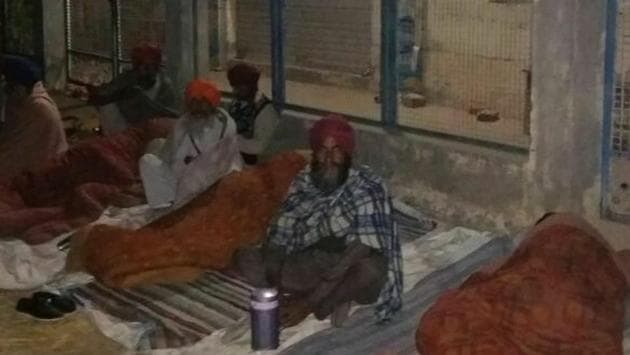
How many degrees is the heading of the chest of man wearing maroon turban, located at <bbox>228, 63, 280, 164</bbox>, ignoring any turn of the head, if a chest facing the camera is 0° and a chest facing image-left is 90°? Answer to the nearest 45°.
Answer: approximately 45°

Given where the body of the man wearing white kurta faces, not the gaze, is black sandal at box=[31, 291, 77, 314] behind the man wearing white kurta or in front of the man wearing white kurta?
in front

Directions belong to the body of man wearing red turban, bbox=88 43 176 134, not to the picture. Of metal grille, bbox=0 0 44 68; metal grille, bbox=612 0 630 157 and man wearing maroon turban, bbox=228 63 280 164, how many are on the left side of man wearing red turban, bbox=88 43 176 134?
2

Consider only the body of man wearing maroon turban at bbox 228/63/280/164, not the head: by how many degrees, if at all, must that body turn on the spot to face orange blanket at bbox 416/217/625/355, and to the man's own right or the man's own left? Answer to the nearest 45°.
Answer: approximately 45° to the man's own left

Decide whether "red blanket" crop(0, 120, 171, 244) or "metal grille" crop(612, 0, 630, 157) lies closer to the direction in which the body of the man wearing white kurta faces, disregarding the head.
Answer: the red blanket

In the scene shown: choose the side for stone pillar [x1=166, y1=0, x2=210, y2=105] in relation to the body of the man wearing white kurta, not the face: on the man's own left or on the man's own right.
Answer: on the man's own right

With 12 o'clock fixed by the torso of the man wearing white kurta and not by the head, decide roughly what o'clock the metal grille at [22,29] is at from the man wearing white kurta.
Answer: The metal grille is roughly at 4 o'clock from the man wearing white kurta.

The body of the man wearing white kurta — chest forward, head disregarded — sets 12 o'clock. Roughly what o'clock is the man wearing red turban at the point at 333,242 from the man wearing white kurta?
The man wearing red turban is roughly at 10 o'clock from the man wearing white kurta.

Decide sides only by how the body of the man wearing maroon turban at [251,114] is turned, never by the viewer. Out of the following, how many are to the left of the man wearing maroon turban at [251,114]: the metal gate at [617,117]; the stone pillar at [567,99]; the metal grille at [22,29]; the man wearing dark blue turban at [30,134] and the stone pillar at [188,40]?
2

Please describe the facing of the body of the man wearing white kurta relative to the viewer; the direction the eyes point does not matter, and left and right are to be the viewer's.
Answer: facing the viewer and to the left of the viewer

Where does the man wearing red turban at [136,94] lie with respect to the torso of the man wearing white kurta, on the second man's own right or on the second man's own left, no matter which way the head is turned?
on the second man's own right
